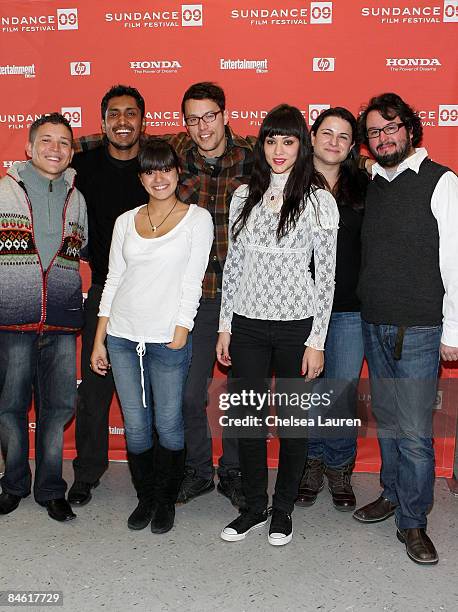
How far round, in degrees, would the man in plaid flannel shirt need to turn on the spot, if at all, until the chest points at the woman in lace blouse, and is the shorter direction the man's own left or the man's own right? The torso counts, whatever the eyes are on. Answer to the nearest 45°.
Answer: approximately 45° to the man's own left

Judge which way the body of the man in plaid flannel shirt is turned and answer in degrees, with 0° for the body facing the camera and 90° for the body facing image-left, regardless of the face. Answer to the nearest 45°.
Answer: approximately 0°
